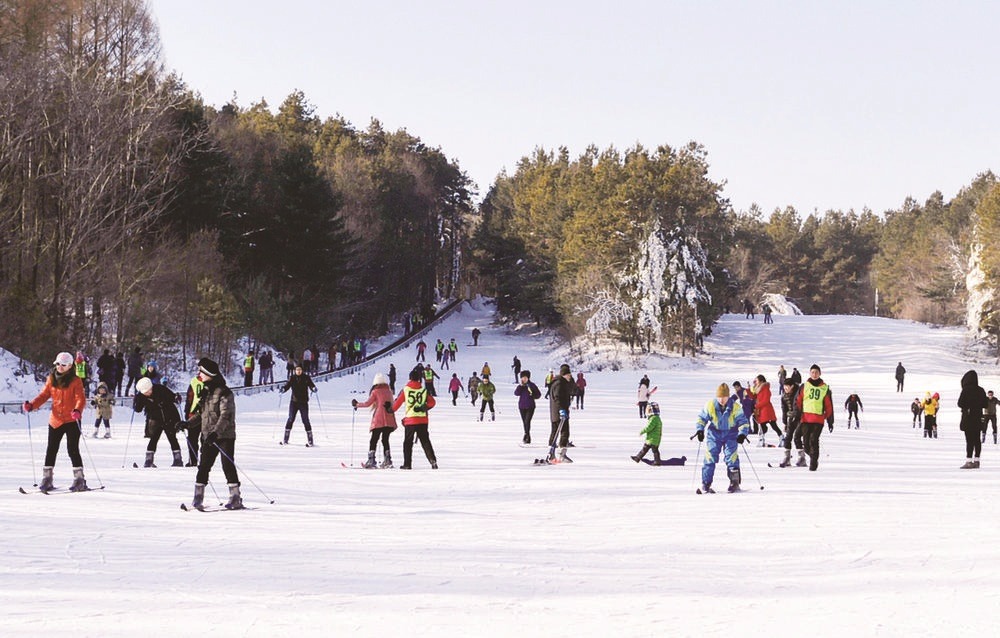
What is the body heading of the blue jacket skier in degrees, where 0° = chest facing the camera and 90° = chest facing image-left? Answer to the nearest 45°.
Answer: approximately 0°

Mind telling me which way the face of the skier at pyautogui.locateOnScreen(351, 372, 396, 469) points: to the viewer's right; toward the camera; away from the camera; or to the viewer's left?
away from the camera

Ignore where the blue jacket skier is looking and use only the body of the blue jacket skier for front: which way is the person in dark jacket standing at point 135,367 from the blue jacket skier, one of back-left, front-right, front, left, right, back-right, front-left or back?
back-right

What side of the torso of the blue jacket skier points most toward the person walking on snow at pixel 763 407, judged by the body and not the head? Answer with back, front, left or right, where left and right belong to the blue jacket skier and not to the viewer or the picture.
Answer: back

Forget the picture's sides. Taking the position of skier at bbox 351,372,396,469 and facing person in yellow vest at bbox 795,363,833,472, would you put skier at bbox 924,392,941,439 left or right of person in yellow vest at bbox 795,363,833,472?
left

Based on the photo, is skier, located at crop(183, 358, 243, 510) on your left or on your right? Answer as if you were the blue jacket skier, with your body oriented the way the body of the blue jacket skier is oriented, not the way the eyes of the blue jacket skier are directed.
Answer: on your right

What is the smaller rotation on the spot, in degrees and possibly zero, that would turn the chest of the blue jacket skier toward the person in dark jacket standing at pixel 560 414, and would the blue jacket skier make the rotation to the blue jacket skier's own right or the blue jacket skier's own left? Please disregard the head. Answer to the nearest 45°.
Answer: approximately 135° to the blue jacket skier's own right

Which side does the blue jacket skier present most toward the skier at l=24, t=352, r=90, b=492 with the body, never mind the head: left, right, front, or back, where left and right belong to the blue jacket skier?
right
